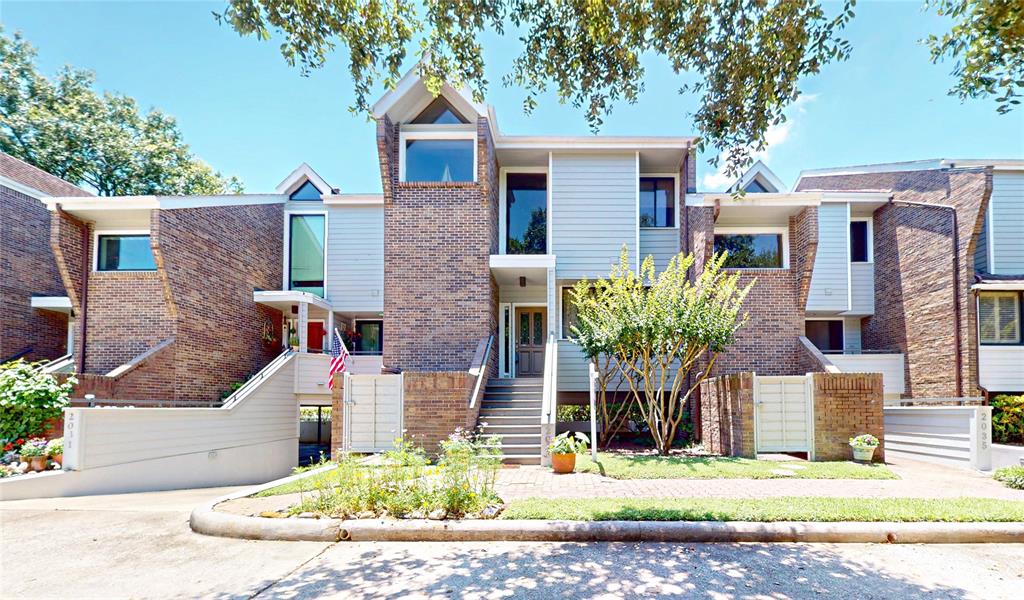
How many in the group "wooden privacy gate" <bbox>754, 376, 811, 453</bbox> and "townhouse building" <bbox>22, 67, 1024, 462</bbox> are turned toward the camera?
2

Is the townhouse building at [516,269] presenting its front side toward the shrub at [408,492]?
yes

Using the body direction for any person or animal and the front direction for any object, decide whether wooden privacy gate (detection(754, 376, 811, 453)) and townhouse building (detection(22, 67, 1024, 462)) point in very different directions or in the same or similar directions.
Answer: same or similar directions

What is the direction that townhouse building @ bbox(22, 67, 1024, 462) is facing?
toward the camera

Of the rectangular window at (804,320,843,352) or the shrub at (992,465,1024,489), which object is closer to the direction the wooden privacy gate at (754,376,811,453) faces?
the shrub

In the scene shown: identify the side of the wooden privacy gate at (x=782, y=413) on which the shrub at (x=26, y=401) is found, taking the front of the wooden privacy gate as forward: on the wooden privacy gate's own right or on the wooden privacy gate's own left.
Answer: on the wooden privacy gate's own right

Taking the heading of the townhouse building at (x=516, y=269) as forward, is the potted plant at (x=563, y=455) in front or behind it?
in front

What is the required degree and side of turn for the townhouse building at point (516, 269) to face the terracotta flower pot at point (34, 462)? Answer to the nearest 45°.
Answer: approximately 45° to its right

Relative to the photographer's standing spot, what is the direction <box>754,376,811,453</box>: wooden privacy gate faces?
facing the viewer

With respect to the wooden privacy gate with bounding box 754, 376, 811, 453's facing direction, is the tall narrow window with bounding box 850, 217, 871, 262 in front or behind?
behind

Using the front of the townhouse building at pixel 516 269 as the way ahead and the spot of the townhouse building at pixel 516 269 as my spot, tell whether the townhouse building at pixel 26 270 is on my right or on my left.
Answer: on my right

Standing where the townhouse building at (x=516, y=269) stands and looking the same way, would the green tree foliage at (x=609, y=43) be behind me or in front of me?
in front
